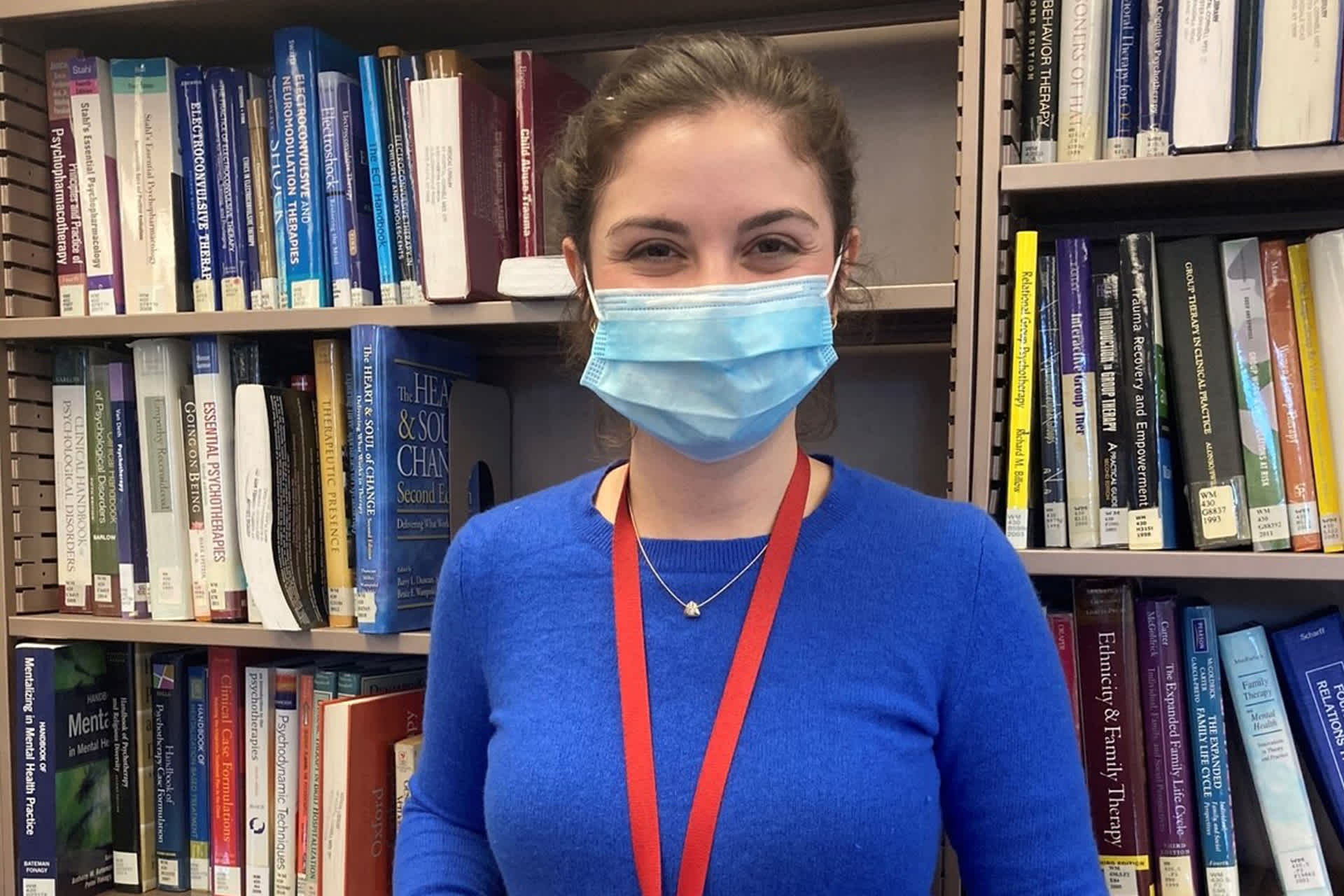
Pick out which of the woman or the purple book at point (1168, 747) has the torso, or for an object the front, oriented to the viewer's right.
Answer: the purple book

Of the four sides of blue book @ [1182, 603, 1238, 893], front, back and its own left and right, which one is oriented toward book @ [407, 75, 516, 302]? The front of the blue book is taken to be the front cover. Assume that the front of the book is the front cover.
back

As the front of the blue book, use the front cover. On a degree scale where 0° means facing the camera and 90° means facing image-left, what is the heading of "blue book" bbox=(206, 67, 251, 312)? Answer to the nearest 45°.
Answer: approximately 270°

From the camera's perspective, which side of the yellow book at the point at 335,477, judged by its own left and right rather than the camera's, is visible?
right

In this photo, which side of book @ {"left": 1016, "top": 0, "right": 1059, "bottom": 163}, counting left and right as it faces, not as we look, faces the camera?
right

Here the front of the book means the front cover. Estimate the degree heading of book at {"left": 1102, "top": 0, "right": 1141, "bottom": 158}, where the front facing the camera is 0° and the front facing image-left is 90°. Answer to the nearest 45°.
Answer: approximately 270°

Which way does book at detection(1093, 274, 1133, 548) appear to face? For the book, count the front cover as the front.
to the viewer's right

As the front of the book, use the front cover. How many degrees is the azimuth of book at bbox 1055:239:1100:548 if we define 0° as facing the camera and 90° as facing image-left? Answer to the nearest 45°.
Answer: approximately 270°

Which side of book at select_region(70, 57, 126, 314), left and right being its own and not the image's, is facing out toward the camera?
right
